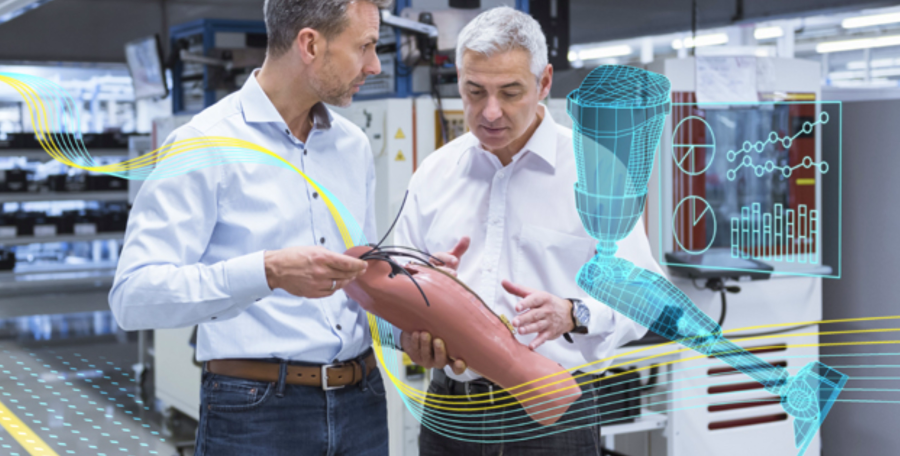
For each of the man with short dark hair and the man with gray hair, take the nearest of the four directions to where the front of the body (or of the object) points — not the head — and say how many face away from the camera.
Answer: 0

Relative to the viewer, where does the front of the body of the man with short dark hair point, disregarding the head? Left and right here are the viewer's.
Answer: facing the viewer and to the right of the viewer

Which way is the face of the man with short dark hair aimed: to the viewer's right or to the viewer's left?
to the viewer's right

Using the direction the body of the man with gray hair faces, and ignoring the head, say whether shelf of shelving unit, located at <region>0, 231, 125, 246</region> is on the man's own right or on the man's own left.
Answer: on the man's own right

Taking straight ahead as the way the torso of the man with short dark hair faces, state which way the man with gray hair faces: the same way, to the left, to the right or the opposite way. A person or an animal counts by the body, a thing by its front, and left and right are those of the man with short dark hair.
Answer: to the right

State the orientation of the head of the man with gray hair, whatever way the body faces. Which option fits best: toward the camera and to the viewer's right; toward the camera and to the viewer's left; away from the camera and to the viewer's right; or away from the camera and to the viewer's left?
toward the camera and to the viewer's left

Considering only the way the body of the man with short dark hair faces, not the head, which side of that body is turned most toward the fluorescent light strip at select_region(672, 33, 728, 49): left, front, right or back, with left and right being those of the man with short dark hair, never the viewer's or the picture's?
left

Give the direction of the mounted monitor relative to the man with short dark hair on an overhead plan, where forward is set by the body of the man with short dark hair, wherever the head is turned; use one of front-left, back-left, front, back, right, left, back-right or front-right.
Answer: back-left
